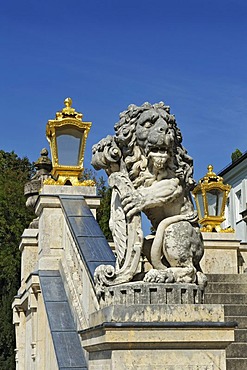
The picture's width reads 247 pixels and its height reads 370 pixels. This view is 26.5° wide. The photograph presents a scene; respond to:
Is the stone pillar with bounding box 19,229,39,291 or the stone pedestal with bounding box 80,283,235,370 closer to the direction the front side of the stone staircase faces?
the stone pedestal

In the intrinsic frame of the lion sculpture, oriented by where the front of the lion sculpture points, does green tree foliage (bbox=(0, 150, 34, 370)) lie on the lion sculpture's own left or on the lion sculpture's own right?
on the lion sculpture's own right

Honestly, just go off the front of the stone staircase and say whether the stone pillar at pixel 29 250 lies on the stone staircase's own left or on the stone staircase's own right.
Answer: on the stone staircase's own right

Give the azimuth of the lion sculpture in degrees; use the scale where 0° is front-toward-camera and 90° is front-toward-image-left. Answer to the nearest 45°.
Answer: approximately 45°

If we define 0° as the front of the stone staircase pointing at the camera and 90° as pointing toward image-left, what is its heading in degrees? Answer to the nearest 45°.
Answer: approximately 0°

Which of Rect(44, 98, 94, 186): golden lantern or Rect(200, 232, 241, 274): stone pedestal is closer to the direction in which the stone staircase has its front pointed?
the golden lantern

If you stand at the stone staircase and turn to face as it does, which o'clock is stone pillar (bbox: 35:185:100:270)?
The stone pillar is roughly at 2 o'clock from the stone staircase.
